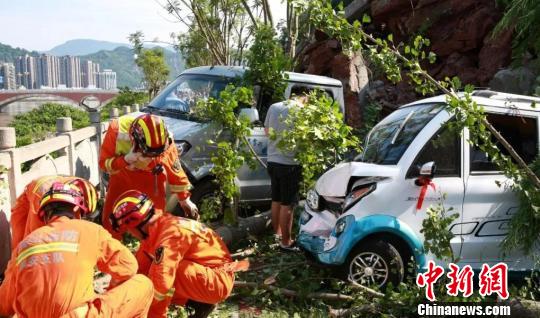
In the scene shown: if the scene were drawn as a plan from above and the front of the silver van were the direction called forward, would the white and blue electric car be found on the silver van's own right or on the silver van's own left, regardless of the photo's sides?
on the silver van's own left

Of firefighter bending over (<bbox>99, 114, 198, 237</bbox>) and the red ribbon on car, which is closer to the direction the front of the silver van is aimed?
the firefighter bending over

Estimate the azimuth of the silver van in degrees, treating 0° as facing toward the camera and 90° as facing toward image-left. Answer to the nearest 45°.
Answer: approximately 45°

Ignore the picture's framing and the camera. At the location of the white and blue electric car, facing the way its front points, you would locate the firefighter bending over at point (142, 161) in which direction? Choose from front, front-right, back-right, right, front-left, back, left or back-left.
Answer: front-right

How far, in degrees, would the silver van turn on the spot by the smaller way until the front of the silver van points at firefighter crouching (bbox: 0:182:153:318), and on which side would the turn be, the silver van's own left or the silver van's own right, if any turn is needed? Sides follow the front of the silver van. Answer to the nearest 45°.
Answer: approximately 45° to the silver van's own left

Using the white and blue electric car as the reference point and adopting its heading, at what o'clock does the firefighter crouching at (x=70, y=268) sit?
The firefighter crouching is roughly at 12 o'clock from the white and blue electric car.

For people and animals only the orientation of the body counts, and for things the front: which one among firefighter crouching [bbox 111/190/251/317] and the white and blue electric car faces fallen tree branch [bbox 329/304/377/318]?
the white and blue electric car

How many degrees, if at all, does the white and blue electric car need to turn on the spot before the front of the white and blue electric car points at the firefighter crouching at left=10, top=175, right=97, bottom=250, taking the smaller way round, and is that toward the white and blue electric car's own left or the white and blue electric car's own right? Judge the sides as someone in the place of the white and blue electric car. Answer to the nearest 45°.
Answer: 0° — it already faces them
